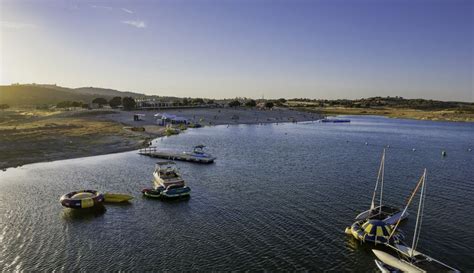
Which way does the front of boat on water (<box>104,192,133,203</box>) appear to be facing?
to the viewer's right

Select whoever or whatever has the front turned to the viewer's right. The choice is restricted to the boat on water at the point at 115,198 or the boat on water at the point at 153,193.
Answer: the boat on water at the point at 115,198

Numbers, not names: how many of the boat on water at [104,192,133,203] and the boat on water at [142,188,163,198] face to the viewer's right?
1

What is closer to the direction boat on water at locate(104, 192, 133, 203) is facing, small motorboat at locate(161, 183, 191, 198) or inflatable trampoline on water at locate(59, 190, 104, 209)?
the small motorboat

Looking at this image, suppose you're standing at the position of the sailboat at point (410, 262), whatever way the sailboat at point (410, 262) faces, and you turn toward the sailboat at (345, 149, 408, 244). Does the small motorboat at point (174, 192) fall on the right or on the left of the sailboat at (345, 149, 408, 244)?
left

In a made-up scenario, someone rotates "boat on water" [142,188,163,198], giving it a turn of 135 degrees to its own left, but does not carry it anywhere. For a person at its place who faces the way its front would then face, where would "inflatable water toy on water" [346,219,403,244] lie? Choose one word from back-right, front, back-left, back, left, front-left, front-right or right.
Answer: front

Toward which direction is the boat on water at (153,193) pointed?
to the viewer's left

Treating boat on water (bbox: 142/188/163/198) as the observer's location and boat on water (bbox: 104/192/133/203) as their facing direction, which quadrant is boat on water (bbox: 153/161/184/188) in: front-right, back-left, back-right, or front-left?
back-right
